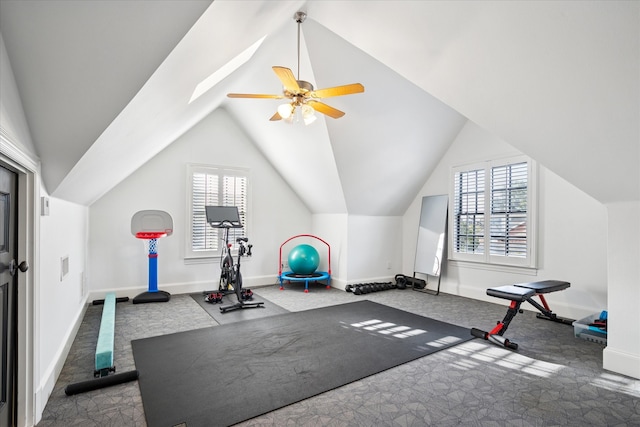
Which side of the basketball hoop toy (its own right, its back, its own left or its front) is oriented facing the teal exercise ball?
left

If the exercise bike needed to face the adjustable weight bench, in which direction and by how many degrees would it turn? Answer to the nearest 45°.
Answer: approximately 180°

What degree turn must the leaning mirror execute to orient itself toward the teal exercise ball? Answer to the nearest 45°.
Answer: approximately 45° to its right

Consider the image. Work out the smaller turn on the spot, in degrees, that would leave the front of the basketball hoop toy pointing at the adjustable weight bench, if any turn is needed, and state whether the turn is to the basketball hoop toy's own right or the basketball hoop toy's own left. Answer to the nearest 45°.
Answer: approximately 45° to the basketball hoop toy's own left

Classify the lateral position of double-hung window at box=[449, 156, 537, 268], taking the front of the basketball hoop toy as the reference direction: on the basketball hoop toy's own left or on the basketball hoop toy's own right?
on the basketball hoop toy's own left

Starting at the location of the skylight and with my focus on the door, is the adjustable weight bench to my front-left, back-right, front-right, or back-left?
back-left

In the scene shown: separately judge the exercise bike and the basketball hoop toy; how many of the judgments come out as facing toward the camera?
1

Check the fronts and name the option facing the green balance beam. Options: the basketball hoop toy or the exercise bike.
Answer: the basketball hoop toy

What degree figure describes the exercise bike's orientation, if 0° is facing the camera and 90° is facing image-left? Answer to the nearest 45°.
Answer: approximately 135°

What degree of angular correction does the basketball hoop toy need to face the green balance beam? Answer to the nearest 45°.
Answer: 0° — it already faces it
